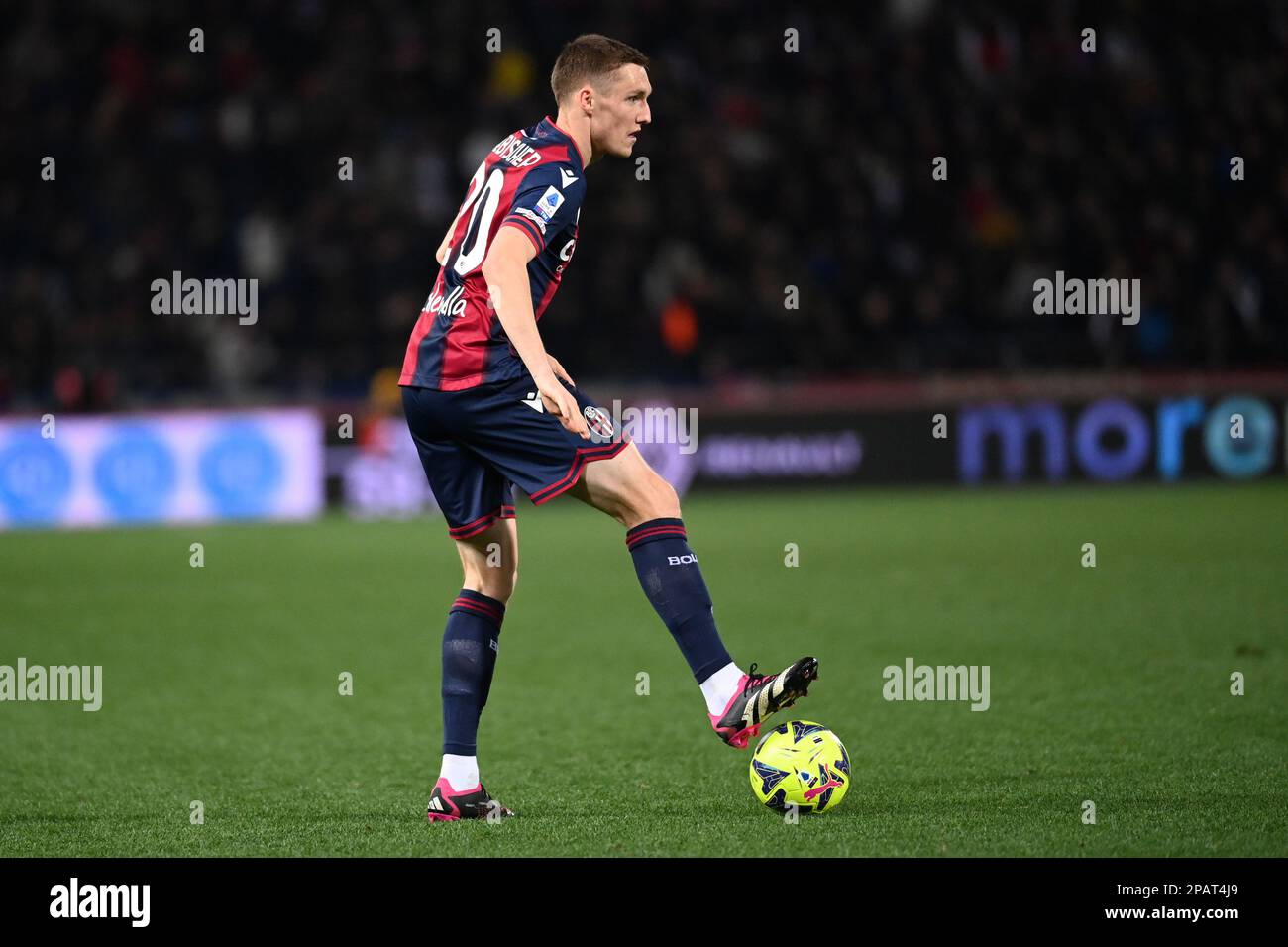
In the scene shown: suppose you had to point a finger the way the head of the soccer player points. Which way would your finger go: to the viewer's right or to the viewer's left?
to the viewer's right

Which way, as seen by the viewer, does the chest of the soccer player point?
to the viewer's right
